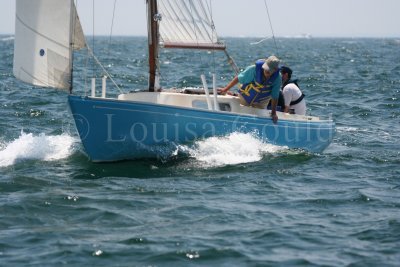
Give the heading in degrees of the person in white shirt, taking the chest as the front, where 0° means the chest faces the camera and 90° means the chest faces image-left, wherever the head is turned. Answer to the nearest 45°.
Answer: approximately 90°
